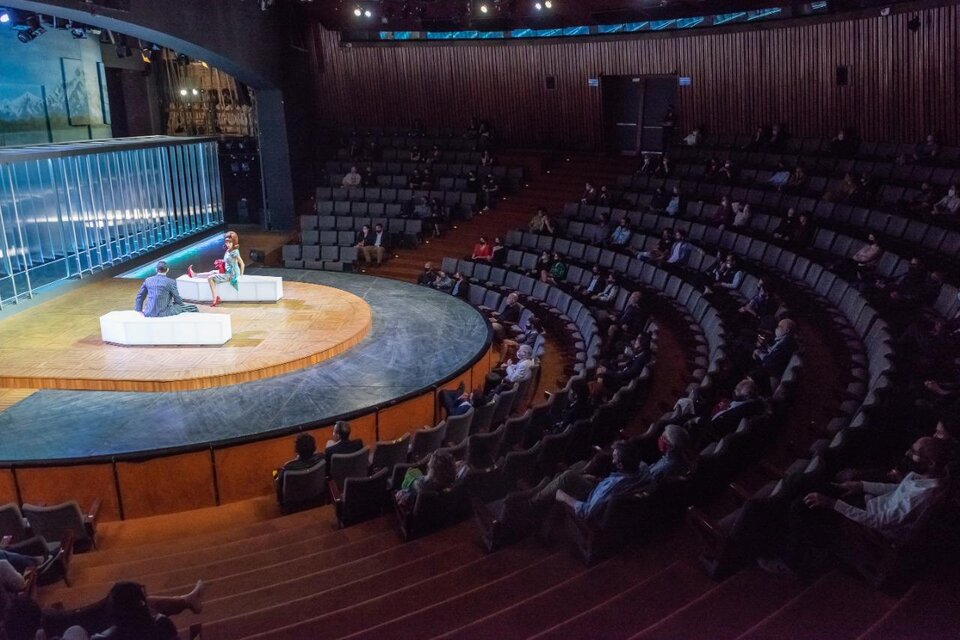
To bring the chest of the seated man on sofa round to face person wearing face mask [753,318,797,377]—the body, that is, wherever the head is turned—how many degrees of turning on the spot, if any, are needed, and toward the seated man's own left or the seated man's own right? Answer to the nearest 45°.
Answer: approximately 90° to the seated man's own right

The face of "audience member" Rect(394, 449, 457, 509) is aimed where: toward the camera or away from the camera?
away from the camera

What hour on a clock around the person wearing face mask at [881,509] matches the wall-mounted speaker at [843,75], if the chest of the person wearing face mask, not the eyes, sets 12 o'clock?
The wall-mounted speaker is roughly at 3 o'clock from the person wearing face mask.

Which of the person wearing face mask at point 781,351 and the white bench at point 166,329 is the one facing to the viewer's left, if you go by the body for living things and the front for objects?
the person wearing face mask

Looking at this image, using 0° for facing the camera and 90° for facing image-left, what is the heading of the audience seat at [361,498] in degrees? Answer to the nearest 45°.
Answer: approximately 135°

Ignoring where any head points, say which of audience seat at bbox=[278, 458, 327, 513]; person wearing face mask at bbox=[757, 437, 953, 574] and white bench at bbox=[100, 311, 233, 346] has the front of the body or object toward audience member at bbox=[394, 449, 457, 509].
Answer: the person wearing face mask

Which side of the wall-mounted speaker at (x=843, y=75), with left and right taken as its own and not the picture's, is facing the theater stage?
front

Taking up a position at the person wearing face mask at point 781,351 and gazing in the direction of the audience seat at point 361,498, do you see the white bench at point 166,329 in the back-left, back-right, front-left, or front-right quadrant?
front-right

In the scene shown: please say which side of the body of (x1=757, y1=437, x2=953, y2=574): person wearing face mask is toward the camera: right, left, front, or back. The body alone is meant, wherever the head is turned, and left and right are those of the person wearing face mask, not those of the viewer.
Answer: left

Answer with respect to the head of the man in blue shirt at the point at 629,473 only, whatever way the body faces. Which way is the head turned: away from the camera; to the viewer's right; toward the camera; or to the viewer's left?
to the viewer's left

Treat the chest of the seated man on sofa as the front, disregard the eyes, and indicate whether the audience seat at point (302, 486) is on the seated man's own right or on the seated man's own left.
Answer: on the seated man's own right

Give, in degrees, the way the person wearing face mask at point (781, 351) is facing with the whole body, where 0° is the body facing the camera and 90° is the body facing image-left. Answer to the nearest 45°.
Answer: approximately 90°

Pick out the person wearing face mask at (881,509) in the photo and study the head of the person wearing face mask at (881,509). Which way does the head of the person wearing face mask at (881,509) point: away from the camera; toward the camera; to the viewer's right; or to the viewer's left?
to the viewer's left
